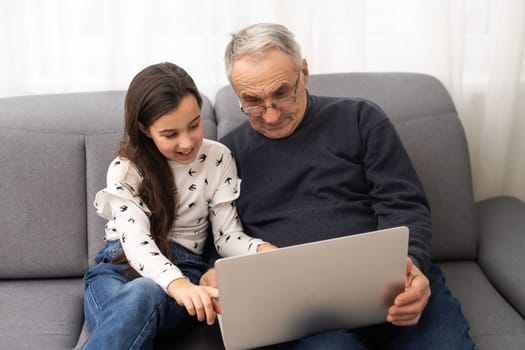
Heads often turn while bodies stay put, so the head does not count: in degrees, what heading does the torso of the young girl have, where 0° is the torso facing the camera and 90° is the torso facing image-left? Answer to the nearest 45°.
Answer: approximately 315°

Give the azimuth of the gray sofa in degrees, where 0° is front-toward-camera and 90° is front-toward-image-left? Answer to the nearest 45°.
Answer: approximately 0°
